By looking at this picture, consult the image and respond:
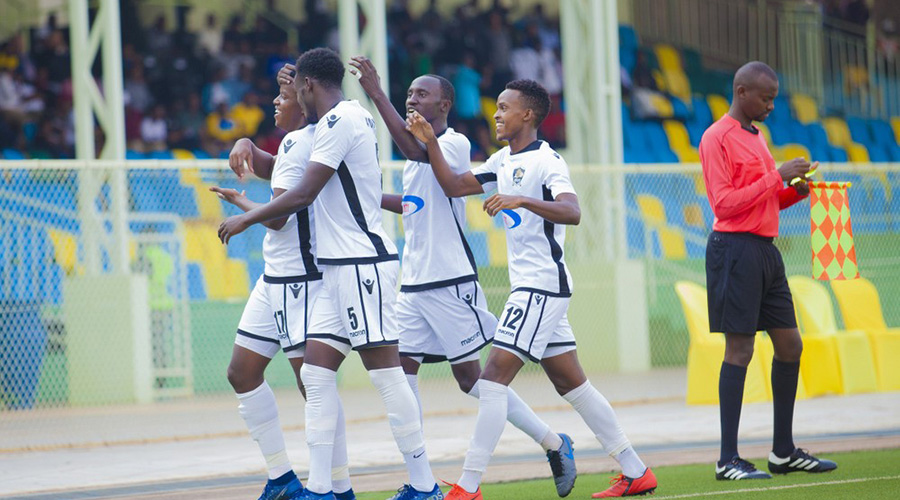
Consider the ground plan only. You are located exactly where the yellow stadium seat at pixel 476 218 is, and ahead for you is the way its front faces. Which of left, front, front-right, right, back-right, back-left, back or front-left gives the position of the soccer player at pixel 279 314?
front-right

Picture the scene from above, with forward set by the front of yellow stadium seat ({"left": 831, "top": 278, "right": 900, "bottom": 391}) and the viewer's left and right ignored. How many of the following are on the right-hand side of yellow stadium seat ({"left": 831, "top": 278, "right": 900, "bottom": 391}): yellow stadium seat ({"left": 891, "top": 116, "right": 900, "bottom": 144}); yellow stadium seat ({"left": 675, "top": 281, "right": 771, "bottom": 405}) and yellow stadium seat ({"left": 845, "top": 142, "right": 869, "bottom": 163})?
1

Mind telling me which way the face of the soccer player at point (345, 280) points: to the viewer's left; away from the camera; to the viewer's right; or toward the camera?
to the viewer's left

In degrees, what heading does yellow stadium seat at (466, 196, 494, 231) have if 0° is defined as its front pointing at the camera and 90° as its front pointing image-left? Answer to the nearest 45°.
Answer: approximately 315°

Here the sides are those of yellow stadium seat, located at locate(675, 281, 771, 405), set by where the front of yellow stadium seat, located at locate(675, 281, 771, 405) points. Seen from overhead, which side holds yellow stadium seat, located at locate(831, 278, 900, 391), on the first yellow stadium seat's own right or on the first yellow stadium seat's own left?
on the first yellow stadium seat's own left

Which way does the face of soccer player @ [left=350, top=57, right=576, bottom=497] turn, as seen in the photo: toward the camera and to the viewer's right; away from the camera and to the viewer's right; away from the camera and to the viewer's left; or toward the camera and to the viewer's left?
toward the camera and to the viewer's left

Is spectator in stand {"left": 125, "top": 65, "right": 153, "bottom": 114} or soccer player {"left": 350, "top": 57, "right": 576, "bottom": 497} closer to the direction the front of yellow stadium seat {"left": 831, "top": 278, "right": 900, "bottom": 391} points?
the soccer player

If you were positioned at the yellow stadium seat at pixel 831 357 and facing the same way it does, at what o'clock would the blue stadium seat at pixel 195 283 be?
The blue stadium seat is roughly at 4 o'clock from the yellow stadium seat.
